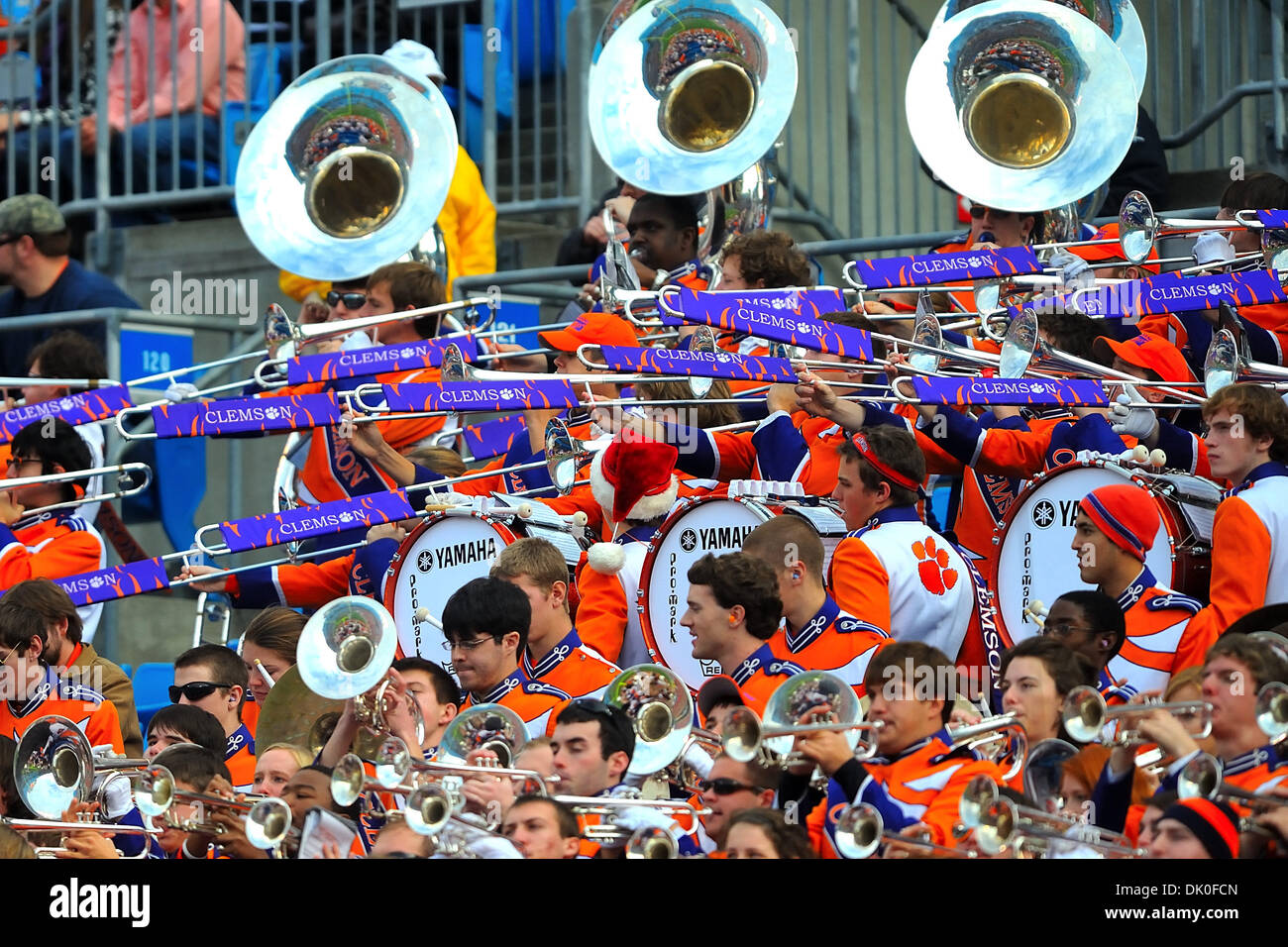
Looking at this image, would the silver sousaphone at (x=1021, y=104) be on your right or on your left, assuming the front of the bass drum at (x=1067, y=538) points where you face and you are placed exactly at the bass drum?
on your right

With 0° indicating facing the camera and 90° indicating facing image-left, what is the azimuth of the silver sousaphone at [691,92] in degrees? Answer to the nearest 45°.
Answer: approximately 45°

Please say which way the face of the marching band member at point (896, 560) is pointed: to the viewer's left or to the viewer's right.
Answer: to the viewer's left

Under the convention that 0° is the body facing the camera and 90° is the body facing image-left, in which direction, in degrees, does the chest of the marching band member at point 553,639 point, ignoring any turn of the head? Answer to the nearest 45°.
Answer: approximately 45°

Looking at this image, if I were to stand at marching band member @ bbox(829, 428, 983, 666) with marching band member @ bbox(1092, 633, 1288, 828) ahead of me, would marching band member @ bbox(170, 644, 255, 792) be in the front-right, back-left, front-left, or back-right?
back-right

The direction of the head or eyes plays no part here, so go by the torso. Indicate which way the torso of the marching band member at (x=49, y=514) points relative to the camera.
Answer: to the viewer's left

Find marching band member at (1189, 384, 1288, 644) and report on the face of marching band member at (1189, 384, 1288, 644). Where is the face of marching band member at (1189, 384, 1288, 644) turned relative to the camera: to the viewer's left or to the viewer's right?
to the viewer's left

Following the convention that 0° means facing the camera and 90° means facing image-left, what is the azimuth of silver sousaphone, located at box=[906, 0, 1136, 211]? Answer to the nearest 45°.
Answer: approximately 0°

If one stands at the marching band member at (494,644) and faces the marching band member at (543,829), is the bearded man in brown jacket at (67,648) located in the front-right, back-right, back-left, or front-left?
back-right

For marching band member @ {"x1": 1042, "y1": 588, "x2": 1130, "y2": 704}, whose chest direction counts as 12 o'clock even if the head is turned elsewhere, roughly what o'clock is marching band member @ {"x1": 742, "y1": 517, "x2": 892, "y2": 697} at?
marching band member @ {"x1": 742, "y1": 517, "x2": 892, "y2": 697} is roughly at 2 o'clock from marching band member @ {"x1": 1042, "y1": 588, "x2": 1130, "y2": 704}.

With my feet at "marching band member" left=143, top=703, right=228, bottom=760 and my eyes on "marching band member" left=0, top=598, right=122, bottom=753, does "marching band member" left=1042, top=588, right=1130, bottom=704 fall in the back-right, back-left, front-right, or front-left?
back-right

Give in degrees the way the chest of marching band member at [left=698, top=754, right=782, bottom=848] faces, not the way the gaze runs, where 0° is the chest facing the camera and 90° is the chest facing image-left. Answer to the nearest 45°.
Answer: approximately 45°

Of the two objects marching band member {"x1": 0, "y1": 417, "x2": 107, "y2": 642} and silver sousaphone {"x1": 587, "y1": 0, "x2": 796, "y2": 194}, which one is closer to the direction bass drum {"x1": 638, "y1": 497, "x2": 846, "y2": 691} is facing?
the marching band member

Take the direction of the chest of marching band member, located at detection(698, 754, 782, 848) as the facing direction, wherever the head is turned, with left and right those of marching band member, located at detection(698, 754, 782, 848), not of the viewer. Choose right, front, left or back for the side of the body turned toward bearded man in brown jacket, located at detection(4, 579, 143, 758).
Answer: right

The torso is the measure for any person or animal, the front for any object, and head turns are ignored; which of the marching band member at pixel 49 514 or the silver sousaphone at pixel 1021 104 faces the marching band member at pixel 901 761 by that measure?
the silver sousaphone
